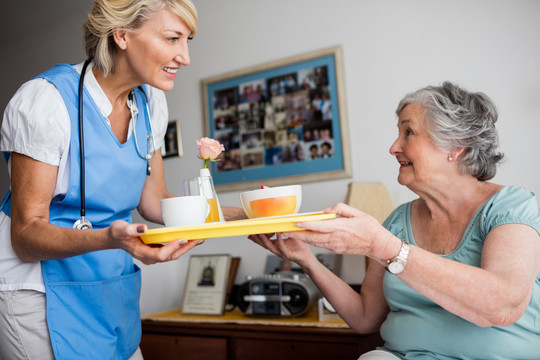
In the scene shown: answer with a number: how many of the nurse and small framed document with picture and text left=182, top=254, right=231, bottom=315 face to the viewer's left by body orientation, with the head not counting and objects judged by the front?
0

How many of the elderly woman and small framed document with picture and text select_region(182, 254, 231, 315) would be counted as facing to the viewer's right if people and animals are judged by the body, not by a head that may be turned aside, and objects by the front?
0

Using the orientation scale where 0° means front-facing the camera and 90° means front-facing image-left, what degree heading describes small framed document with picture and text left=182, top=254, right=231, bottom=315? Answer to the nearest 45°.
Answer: approximately 0°

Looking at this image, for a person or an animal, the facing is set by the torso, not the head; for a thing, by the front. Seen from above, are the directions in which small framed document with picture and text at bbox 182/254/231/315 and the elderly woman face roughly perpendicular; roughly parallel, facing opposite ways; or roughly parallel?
roughly perpendicular

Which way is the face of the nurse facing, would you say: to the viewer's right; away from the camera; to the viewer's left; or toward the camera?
to the viewer's right

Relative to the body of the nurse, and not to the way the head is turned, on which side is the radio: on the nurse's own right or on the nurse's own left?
on the nurse's own left

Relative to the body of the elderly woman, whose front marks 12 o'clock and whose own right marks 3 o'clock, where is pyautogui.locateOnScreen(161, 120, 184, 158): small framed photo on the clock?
The small framed photo is roughly at 3 o'clock from the elderly woman.

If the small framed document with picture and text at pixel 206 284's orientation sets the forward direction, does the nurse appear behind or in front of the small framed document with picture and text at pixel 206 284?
in front

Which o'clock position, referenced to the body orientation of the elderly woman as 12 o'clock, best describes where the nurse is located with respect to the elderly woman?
The nurse is roughly at 1 o'clock from the elderly woman.

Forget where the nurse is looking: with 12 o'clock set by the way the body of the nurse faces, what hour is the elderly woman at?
The elderly woman is roughly at 11 o'clock from the nurse.

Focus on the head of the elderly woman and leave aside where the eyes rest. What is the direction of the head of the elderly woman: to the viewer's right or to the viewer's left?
to the viewer's left

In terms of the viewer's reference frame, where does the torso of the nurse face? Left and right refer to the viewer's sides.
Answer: facing the viewer and to the right of the viewer

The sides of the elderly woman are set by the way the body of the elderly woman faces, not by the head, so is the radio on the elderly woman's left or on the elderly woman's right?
on the elderly woman's right
